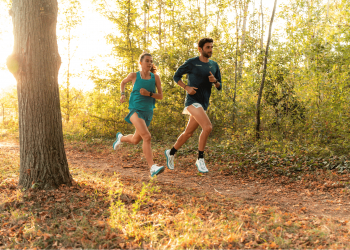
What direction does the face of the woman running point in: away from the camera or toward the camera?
toward the camera

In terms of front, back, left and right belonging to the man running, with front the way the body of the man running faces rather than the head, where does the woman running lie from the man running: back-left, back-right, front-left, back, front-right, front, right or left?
back-right

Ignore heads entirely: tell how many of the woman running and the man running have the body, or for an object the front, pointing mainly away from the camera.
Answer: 0

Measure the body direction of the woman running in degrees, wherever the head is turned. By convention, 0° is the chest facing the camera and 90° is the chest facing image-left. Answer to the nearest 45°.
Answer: approximately 315°

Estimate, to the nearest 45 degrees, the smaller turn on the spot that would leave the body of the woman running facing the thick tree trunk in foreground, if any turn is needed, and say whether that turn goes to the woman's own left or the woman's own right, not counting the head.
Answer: approximately 90° to the woman's own right

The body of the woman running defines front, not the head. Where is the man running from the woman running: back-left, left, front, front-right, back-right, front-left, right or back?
front-left

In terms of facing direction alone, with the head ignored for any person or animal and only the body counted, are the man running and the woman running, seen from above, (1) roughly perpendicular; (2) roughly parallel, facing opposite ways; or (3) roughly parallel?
roughly parallel
